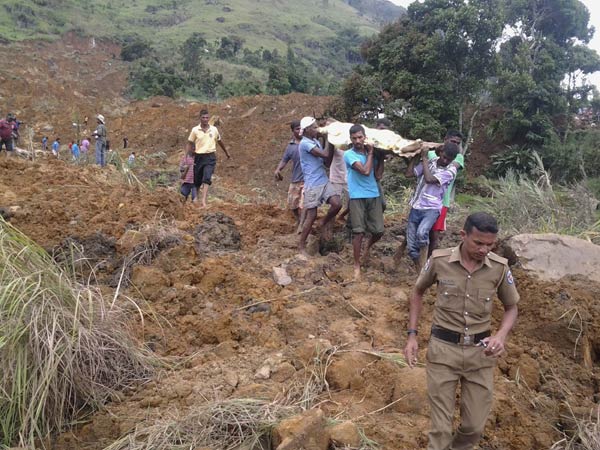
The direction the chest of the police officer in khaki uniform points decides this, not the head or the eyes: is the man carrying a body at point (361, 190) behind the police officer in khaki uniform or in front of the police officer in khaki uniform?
behind

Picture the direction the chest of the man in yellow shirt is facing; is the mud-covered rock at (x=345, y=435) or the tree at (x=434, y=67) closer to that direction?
the mud-covered rock

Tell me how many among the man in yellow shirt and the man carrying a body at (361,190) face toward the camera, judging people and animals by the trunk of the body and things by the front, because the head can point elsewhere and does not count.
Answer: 2

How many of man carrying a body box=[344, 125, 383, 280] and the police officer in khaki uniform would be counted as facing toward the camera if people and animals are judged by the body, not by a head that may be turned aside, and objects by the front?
2

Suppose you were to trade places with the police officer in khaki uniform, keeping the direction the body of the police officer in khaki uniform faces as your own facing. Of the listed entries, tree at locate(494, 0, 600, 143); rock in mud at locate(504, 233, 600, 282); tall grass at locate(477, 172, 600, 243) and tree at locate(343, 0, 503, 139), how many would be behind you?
4

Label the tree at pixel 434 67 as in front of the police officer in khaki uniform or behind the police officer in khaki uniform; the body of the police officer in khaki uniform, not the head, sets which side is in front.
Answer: behind

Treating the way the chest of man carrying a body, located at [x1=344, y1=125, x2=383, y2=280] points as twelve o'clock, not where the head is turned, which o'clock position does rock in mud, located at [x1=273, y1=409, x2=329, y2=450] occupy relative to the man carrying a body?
The rock in mud is roughly at 12 o'clock from the man carrying a body.

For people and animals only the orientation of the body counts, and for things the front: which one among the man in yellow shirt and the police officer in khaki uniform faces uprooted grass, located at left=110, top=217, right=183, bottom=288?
the man in yellow shirt

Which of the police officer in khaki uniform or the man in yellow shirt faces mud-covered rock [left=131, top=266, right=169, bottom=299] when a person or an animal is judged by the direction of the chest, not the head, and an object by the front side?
the man in yellow shirt

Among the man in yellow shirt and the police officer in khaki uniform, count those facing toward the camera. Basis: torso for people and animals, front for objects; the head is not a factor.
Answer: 2

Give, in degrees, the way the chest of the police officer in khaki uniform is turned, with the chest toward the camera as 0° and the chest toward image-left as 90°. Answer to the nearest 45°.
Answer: approximately 0°

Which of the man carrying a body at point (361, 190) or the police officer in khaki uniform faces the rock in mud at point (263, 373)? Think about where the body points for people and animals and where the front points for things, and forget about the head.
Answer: the man carrying a body

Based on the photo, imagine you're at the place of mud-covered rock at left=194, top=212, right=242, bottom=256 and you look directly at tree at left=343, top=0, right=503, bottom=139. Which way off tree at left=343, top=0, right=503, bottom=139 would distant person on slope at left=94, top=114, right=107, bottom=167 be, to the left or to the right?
left
